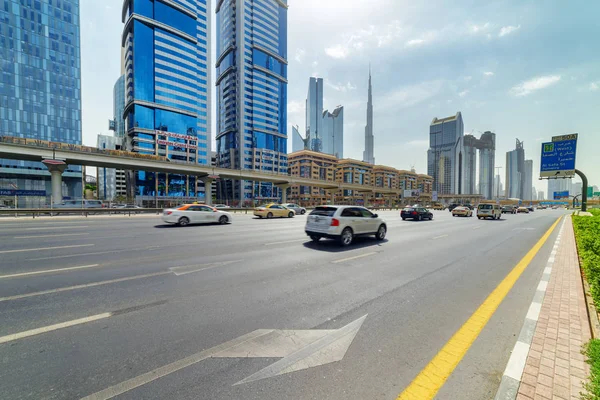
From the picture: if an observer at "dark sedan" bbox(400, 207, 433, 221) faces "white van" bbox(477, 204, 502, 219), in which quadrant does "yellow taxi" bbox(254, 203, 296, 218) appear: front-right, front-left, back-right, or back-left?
back-left

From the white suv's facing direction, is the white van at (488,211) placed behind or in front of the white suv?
in front

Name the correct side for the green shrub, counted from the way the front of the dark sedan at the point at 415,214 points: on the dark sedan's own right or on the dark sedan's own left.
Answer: on the dark sedan's own right

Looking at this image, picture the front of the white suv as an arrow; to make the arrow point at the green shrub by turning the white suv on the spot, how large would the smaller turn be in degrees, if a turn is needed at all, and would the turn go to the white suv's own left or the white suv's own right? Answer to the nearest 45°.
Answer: approximately 135° to the white suv's own right

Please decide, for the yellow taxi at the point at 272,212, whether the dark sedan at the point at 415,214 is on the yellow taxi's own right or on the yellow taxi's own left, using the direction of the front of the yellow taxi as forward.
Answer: on the yellow taxi's own right

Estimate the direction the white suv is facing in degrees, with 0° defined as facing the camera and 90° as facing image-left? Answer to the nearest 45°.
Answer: approximately 225°

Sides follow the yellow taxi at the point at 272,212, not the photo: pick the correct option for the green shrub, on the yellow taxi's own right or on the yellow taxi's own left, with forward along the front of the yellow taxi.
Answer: on the yellow taxi's own right

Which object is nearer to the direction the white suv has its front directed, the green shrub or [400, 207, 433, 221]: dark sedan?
the dark sedan

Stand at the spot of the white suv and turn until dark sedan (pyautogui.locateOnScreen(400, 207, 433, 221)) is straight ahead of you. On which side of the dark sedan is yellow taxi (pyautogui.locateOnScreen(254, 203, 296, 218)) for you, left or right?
left

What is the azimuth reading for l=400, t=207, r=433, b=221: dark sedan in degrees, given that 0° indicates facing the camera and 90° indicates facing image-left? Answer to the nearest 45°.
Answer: approximately 225°

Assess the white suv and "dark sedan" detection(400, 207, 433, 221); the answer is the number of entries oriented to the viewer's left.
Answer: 0
